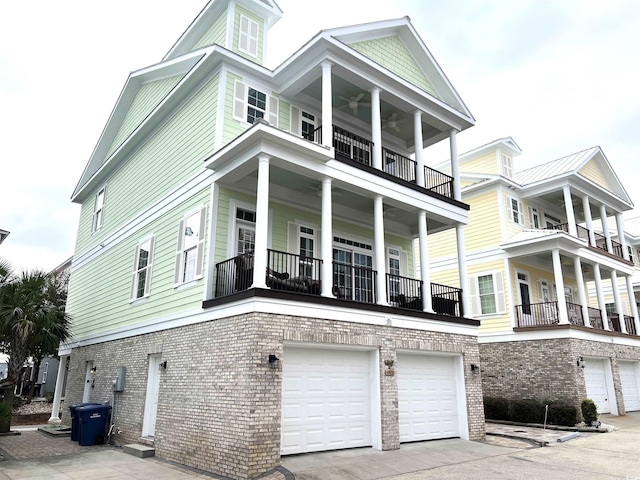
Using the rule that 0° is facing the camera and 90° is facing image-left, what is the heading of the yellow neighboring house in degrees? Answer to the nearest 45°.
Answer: approximately 315°

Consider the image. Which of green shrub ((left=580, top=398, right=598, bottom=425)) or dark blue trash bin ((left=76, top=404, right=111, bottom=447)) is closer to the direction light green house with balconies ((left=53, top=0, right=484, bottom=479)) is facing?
the green shrub

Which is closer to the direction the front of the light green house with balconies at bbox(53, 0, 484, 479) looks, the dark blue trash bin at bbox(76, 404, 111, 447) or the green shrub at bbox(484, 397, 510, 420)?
the green shrub

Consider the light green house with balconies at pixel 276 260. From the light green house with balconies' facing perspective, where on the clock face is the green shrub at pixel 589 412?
The green shrub is roughly at 10 o'clock from the light green house with balconies.

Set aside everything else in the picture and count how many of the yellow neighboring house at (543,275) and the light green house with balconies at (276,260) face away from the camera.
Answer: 0

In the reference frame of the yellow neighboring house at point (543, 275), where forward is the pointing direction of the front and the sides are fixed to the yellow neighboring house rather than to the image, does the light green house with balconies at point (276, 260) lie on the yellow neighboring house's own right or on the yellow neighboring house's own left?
on the yellow neighboring house's own right

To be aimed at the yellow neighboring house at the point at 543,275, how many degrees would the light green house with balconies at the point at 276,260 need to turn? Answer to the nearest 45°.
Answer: approximately 90° to its left

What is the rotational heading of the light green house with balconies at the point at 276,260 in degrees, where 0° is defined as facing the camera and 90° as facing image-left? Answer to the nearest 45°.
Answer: approximately 315°

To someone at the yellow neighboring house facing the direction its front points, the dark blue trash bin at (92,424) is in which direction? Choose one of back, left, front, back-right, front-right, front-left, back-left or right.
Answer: right

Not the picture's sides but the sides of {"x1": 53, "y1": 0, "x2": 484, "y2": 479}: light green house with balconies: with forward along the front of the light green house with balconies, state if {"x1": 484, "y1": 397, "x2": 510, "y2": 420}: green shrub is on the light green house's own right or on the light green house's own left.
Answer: on the light green house's own left
